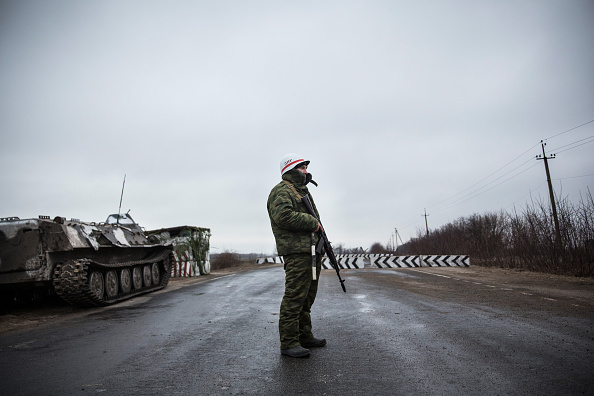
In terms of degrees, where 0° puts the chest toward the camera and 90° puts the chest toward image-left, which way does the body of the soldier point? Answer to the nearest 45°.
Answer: approximately 270°

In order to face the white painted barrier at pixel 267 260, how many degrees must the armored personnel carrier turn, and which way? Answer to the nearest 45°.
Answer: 0° — it already faces it

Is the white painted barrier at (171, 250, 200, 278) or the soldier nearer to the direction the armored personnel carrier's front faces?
the white painted barrier

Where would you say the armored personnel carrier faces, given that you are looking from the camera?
facing away from the viewer and to the right of the viewer

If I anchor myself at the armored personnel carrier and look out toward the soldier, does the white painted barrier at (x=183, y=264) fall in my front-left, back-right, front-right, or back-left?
back-left

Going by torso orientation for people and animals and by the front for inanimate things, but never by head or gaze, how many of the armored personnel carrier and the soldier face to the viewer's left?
0

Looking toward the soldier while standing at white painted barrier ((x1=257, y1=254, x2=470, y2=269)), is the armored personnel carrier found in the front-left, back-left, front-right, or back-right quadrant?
front-right

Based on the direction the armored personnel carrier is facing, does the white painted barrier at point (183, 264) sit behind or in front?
in front

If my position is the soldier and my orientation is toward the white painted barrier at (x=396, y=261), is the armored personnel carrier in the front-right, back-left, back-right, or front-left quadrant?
front-left
